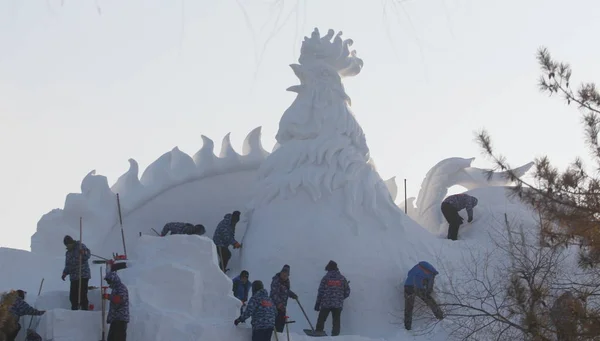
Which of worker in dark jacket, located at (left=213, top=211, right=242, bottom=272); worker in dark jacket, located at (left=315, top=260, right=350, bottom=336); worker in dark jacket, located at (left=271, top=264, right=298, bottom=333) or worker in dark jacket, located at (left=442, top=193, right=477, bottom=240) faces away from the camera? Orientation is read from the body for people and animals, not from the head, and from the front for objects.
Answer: worker in dark jacket, located at (left=315, top=260, right=350, bottom=336)

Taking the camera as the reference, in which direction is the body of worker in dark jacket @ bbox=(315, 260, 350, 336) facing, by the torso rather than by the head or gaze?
away from the camera

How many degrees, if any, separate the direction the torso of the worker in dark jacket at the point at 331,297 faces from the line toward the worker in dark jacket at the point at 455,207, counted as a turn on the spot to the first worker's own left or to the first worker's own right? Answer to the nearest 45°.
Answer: approximately 45° to the first worker's own right

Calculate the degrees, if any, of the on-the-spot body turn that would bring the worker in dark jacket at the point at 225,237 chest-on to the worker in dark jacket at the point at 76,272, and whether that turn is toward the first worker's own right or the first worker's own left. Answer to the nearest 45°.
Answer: approximately 135° to the first worker's own right

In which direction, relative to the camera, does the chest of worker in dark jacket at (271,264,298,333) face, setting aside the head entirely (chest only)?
to the viewer's right

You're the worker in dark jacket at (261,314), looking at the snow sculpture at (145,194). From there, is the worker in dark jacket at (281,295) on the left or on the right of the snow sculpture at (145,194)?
right

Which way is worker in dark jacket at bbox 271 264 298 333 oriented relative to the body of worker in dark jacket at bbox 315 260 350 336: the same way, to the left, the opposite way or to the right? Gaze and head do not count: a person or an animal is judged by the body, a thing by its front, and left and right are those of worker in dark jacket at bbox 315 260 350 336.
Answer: to the right
